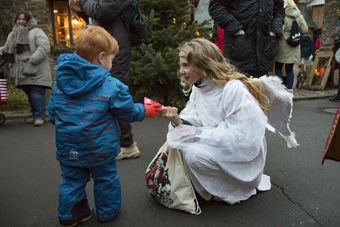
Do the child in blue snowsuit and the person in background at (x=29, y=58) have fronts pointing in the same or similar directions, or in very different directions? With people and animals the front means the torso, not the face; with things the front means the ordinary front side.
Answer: very different directions

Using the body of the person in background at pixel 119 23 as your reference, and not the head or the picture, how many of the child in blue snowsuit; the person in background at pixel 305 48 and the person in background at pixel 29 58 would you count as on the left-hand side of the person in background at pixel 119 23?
1

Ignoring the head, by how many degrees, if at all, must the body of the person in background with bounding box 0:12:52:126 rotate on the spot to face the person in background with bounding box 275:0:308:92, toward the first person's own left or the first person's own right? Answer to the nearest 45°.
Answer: approximately 135° to the first person's own left

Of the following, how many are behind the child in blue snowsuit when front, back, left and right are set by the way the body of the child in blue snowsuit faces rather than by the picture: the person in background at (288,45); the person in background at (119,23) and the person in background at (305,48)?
0

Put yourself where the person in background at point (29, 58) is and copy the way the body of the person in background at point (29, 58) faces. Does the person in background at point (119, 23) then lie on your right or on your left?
on your left

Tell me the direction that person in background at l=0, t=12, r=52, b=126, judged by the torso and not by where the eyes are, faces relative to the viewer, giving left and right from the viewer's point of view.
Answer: facing the viewer and to the left of the viewer

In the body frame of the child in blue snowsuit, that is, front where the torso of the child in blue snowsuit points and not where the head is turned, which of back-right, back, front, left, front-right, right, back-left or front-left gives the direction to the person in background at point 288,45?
front

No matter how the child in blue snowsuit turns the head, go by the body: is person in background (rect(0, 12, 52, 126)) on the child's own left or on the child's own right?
on the child's own left

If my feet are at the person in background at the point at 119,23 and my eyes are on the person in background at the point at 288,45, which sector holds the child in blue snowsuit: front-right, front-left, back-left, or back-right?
back-right

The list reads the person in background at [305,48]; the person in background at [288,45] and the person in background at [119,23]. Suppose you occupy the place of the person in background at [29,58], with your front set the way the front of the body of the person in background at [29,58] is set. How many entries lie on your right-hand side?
0

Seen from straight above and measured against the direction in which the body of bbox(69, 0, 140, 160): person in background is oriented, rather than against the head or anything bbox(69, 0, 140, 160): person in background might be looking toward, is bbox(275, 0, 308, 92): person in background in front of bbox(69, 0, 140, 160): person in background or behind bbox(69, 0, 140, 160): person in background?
behind

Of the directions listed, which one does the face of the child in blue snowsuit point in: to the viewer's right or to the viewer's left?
to the viewer's right

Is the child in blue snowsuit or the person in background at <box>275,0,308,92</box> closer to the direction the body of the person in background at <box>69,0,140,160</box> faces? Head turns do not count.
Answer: the child in blue snowsuit

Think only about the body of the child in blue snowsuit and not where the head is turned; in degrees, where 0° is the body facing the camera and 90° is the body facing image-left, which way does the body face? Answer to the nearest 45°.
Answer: approximately 225°
